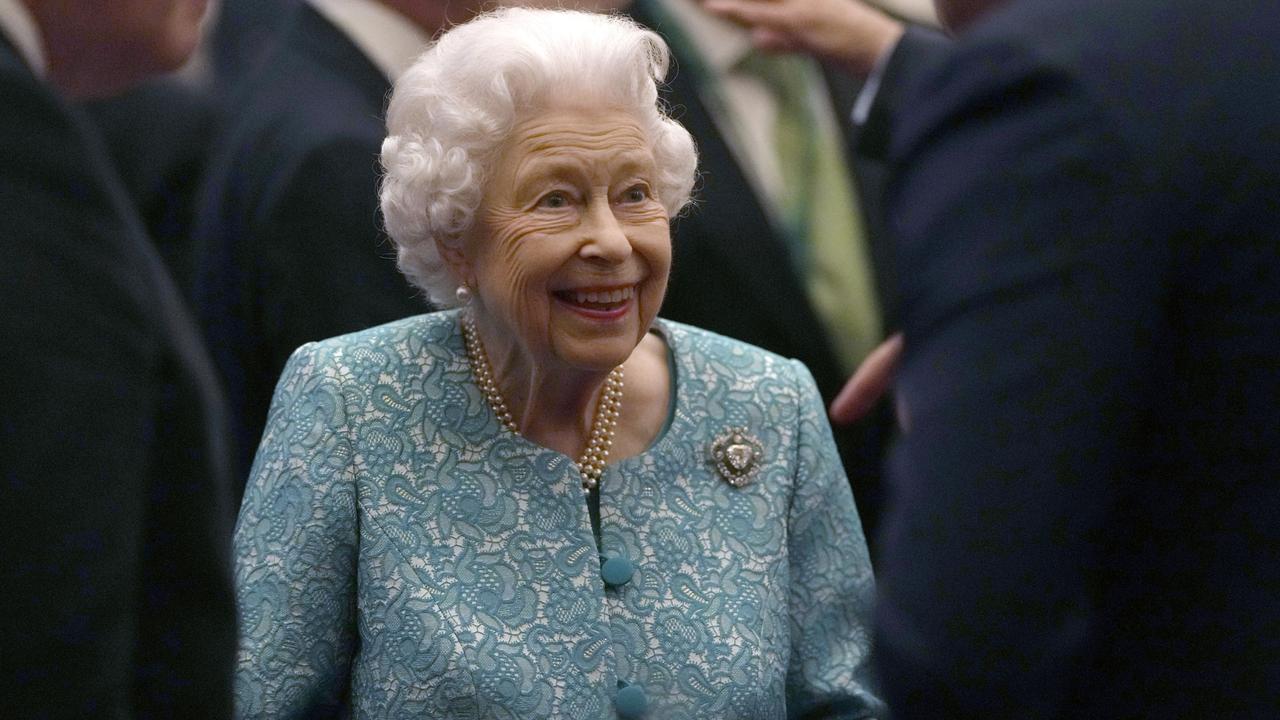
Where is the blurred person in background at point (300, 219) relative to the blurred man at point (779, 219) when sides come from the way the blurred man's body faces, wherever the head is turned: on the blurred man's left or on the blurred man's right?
on the blurred man's right

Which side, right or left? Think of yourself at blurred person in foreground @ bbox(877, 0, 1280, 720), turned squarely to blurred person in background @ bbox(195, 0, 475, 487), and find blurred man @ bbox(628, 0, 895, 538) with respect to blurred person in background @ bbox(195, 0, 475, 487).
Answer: right

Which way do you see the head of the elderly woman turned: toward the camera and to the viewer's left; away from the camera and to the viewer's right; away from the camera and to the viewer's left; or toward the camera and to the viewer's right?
toward the camera and to the viewer's right

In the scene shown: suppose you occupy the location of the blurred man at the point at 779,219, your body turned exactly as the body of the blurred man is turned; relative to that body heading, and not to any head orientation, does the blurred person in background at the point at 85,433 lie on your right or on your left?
on your right

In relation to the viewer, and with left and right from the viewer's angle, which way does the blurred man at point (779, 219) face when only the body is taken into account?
facing the viewer and to the right of the viewer

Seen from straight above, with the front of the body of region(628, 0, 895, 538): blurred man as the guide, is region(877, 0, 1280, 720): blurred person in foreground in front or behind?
in front
